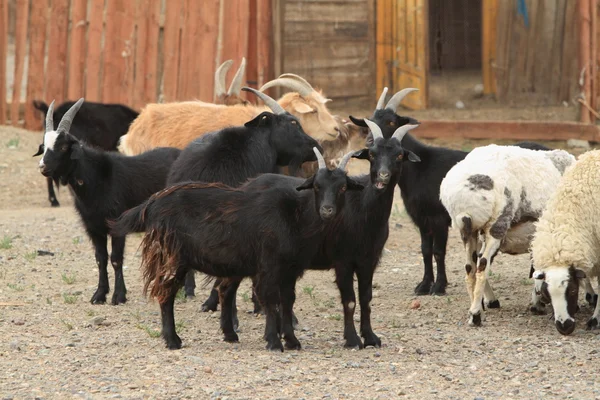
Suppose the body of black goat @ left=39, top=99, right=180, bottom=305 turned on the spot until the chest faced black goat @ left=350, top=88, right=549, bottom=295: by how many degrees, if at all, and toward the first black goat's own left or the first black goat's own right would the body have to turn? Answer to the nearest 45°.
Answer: approximately 135° to the first black goat's own left

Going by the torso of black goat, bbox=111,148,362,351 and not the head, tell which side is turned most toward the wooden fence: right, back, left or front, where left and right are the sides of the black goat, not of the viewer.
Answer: left

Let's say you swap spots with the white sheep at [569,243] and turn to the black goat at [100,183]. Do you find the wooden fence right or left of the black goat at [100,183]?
right

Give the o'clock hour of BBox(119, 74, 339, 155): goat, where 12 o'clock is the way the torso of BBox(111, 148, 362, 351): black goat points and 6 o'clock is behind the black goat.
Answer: The goat is roughly at 9 o'clock from the black goat.

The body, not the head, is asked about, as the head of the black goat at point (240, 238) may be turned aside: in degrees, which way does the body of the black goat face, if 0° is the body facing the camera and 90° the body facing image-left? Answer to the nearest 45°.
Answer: approximately 270°

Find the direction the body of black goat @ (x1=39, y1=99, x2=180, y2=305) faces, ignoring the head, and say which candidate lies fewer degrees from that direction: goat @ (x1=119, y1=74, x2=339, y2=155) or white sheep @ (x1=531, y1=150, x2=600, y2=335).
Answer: the white sheep

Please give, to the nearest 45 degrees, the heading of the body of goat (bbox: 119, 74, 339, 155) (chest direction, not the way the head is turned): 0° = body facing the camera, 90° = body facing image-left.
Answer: approximately 270°

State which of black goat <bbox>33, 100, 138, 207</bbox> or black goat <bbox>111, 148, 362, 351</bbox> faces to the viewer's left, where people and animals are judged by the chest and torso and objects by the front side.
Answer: black goat <bbox>33, 100, 138, 207</bbox>

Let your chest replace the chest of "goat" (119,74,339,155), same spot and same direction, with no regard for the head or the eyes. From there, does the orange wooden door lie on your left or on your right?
on your left
